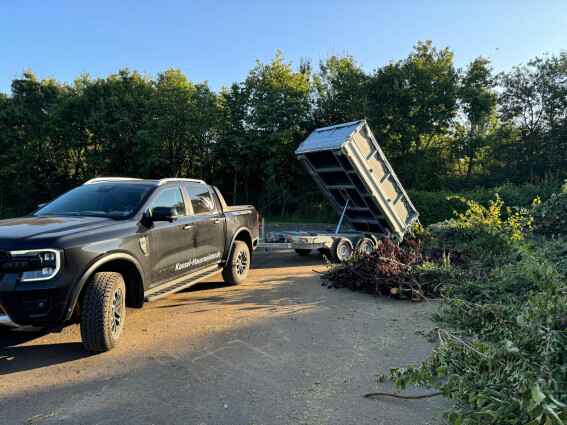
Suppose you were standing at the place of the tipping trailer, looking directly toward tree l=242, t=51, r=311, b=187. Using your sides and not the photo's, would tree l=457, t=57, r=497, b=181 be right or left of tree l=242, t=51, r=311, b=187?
right

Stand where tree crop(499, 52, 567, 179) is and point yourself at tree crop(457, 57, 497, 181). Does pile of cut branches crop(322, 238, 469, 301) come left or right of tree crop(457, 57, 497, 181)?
left

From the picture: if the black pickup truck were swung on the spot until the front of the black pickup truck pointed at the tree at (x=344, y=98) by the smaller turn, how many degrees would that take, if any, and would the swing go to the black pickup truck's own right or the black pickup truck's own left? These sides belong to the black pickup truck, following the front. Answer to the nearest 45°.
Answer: approximately 180°

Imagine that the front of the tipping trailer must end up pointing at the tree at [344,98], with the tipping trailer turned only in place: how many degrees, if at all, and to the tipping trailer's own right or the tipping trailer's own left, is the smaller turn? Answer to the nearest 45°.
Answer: approximately 135° to the tipping trailer's own right

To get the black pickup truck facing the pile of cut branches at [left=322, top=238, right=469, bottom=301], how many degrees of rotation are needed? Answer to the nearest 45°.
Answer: approximately 135° to its left

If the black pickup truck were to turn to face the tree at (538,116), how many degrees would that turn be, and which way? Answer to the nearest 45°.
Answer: approximately 180°

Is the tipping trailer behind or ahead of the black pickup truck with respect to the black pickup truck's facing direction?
behind

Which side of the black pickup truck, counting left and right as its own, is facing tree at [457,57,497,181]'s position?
back

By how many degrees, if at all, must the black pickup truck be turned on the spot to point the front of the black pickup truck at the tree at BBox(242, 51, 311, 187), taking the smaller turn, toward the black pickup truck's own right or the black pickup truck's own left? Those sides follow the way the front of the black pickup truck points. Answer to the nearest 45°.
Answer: approximately 180°

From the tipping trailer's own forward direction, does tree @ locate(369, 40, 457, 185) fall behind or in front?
behind

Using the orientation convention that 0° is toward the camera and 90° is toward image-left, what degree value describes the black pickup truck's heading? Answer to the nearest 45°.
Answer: approximately 45°

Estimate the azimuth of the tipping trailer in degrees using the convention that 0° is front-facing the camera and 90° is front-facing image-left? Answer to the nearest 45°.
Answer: approximately 45°
